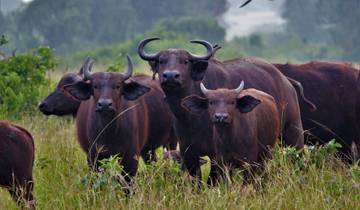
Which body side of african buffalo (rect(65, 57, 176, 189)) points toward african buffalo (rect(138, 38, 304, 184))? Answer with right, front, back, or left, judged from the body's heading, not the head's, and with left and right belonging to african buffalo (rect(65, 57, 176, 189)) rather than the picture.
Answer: left

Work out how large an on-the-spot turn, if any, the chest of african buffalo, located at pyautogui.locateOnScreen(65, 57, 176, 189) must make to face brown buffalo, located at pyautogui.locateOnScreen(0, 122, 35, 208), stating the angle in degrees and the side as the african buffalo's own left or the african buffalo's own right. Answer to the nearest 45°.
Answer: approximately 45° to the african buffalo's own right

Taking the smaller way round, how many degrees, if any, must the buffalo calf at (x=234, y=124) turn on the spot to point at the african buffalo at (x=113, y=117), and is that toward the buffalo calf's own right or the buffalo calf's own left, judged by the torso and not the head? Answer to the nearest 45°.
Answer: approximately 45° to the buffalo calf's own right

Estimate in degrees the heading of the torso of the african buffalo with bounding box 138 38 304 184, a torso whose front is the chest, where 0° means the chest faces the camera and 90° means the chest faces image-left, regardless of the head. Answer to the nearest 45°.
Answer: approximately 45°

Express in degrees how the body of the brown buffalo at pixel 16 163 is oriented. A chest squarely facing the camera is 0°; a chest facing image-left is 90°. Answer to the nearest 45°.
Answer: approximately 90°

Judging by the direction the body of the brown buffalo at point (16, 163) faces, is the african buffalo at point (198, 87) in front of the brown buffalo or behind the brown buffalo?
behind

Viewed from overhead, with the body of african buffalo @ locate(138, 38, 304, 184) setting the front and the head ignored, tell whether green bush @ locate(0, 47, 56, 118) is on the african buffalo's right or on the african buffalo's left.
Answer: on the african buffalo's right

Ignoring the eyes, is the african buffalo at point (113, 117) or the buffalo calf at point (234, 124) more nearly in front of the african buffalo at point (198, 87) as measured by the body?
the african buffalo
